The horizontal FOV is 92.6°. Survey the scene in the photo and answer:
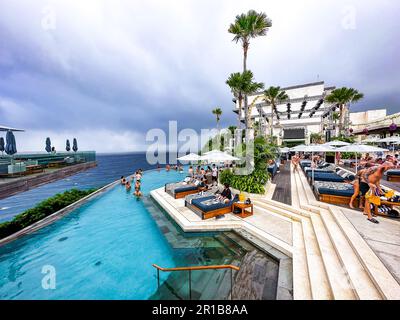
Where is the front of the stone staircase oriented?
to the viewer's left

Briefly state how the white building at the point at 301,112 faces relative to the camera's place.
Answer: facing the viewer

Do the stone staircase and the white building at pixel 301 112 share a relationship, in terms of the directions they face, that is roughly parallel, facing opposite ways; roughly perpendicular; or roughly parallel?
roughly perpendicular

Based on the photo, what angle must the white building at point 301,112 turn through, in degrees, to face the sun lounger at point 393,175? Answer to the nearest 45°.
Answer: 0° — it already faces it

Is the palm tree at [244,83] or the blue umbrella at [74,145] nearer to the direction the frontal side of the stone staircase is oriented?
the blue umbrella

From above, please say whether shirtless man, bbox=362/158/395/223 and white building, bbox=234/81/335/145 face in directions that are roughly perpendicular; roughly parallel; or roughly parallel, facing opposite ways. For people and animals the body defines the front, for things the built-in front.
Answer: roughly perpendicular
